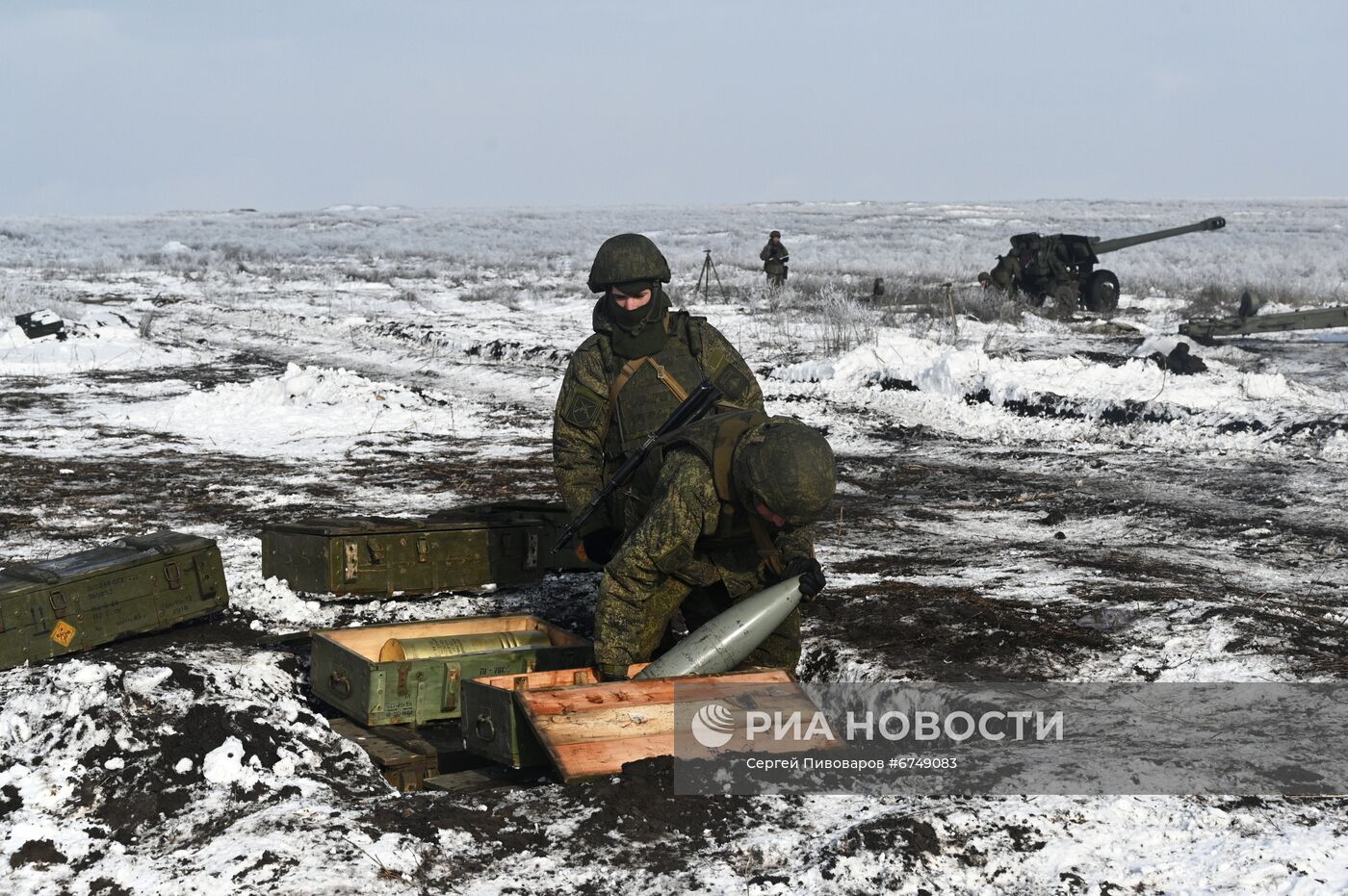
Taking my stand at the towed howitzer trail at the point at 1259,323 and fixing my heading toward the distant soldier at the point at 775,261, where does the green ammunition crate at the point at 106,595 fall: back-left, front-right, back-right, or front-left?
back-left

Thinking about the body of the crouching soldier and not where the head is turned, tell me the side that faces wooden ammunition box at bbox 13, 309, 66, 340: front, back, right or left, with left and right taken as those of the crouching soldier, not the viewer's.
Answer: back

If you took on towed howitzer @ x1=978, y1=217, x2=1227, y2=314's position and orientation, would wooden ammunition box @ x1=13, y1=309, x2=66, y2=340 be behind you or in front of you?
behind

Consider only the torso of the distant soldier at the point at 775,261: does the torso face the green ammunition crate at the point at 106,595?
yes

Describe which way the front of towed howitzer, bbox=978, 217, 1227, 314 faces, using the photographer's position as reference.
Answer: facing away from the viewer and to the right of the viewer

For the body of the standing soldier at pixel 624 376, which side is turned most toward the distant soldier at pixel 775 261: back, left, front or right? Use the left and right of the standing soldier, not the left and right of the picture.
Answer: back
